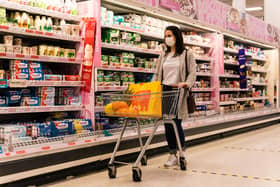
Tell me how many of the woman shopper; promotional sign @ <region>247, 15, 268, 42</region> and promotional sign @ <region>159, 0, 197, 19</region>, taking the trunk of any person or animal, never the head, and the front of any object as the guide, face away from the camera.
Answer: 0

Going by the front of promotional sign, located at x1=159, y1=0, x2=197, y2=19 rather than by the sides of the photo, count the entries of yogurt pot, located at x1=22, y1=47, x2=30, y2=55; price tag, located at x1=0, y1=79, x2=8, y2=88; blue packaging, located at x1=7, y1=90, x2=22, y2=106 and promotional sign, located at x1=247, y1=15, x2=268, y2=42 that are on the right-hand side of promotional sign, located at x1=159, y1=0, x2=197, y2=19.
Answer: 3

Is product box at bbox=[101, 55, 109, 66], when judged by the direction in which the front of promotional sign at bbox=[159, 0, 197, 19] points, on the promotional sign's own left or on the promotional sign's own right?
on the promotional sign's own right

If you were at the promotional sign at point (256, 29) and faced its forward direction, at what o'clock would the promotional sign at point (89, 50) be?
the promotional sign at point (89, 50) is roughly at 2 o'clock from the promotional sign at point (256, 29).

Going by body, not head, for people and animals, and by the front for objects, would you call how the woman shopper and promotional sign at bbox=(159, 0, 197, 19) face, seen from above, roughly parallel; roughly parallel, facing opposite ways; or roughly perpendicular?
roughly perpendicular

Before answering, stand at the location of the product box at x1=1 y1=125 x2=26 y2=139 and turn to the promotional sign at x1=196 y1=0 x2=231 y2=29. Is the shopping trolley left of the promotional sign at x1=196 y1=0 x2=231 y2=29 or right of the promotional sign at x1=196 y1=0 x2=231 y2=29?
right

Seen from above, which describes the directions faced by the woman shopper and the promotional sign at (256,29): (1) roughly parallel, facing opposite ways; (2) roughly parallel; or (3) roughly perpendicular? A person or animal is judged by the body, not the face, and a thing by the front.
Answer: roughly perpendicular

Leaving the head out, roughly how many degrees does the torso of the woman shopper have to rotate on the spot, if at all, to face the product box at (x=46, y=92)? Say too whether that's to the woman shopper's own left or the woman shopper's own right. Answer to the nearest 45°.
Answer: approximately 45° to the woman shopper's own right

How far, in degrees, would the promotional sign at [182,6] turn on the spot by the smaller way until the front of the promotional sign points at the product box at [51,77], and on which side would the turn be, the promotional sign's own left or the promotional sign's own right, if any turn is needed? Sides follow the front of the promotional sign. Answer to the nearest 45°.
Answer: approximately 90° to the promotional sign's own right
